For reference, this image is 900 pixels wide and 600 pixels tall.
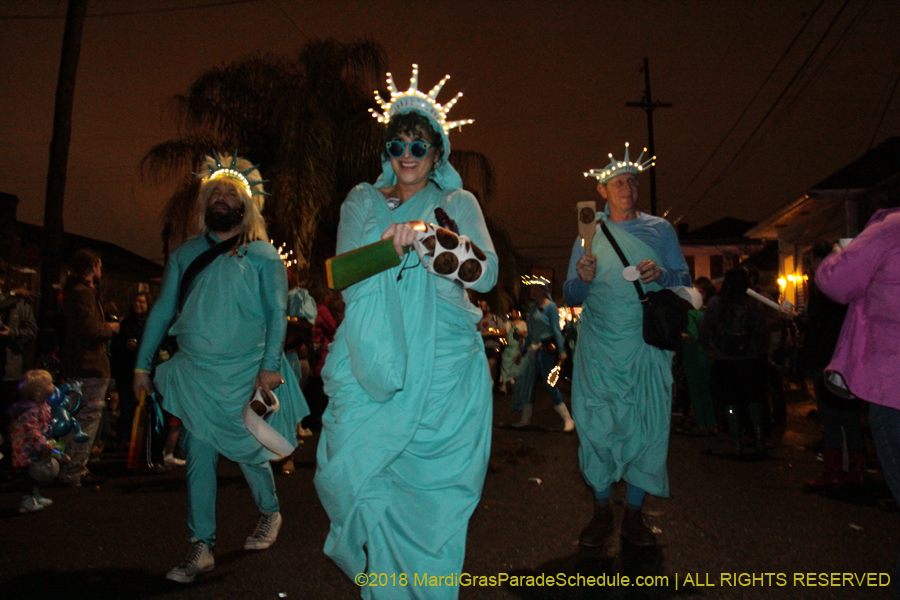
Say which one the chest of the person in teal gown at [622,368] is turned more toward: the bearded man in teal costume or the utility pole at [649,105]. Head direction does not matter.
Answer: the bearded man in teal costume

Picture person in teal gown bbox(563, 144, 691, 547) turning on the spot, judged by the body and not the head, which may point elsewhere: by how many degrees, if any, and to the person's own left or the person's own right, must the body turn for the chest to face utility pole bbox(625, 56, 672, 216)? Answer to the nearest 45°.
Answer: approximately 180°

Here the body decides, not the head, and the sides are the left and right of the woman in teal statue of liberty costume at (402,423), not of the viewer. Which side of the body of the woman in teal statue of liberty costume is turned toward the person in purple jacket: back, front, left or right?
left

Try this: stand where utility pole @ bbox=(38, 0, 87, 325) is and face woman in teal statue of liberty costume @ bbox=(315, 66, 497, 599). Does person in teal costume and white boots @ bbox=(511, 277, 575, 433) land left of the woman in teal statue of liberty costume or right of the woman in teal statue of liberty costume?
left

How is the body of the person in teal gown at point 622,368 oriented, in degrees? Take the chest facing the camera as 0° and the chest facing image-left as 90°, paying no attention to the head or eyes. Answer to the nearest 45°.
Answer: approximately 0°

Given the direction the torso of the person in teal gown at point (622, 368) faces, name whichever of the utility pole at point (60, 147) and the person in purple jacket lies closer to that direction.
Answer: the person in purple jacket

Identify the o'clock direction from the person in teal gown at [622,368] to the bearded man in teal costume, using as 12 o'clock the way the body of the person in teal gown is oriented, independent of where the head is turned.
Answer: The bearded man in teal costume is roughly at 2 o'clock from the person in teal gown.

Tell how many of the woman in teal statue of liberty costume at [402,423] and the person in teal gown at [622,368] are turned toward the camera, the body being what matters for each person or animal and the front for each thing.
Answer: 2
